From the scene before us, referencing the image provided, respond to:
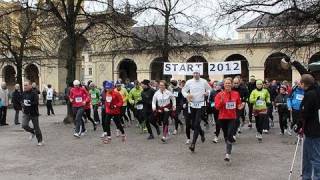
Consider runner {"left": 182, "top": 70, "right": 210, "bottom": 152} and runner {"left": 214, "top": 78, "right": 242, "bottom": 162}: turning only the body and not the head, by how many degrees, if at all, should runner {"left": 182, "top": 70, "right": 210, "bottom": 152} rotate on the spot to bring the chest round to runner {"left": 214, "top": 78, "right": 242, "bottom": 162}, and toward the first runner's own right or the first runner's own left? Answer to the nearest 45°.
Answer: approximately 45° to the first runner's own left

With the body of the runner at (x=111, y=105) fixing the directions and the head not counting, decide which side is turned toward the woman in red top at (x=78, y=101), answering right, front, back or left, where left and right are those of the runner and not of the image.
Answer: right

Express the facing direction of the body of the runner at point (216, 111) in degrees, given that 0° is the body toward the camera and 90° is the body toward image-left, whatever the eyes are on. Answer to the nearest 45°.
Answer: approximately 0°

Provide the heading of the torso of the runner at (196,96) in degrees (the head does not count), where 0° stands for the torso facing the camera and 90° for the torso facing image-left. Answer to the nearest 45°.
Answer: approximately 0°

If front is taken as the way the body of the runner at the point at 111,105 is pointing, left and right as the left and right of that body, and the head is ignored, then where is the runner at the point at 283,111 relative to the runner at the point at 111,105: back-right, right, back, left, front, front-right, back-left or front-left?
back-left

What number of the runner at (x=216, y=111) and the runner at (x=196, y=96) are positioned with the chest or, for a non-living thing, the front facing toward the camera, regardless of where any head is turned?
2

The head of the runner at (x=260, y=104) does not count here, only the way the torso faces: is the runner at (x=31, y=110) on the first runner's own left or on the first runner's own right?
on the first runner's own right

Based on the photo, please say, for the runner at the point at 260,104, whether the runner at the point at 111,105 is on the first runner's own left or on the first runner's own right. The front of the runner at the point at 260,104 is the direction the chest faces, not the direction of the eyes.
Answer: on the first runner's own right

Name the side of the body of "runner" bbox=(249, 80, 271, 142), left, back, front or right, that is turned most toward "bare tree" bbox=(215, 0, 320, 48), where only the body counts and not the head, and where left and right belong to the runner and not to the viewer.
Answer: back
